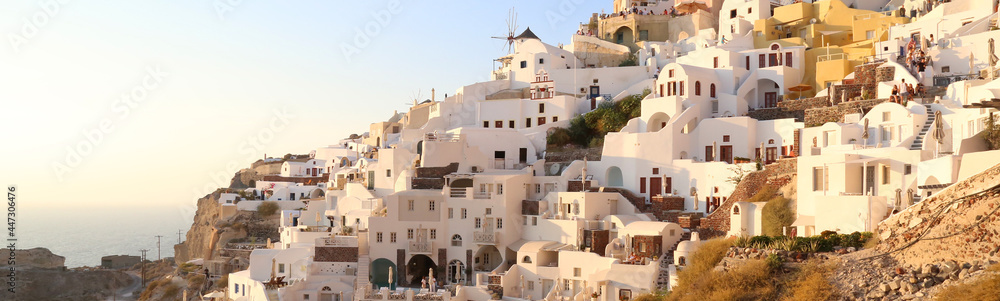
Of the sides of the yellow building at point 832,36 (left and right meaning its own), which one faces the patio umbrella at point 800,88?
front

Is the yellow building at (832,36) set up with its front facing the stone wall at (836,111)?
yes

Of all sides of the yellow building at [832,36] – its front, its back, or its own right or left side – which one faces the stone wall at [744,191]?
front

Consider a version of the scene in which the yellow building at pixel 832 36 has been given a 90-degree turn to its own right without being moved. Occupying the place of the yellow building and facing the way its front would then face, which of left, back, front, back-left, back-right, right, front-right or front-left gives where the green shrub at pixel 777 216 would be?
left

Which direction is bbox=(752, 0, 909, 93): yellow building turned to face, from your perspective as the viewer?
facing the viewer
